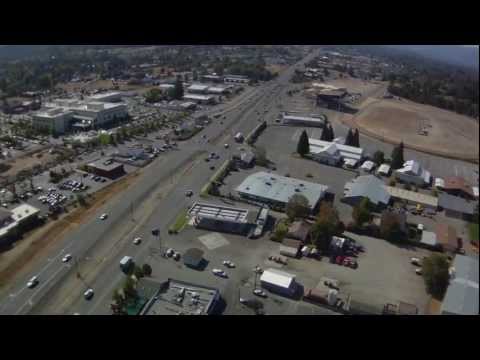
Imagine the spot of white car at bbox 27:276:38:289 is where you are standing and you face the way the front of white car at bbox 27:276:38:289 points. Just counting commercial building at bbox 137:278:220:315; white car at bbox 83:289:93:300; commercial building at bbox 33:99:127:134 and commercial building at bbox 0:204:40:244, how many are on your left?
2

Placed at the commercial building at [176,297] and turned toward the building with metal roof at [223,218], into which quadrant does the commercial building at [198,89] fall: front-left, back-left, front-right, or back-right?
front-left

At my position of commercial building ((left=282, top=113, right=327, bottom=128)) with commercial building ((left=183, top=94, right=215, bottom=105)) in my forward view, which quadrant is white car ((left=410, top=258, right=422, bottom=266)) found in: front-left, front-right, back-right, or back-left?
back-left

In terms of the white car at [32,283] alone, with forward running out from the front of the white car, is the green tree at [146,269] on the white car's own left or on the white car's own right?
on the white car's own left

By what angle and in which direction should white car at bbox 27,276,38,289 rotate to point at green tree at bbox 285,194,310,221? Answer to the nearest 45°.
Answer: approximately 135° to its left

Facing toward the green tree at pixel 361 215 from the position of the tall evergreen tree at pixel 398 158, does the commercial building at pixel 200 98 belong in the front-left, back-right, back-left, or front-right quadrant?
back-right

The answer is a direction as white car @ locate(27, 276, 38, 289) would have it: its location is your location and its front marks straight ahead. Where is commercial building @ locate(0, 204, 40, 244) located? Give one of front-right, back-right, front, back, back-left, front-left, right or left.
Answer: back-right

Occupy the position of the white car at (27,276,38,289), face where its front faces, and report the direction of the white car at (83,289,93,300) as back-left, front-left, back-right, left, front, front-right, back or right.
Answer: left

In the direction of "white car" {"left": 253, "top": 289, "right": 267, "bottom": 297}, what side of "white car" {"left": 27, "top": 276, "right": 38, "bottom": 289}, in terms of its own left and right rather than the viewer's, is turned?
left

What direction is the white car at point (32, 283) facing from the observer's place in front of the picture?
facing the viewer and to the left of the viewer

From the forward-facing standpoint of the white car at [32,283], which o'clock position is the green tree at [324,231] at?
The green tree is roughly at 8 o'clock from the white car.

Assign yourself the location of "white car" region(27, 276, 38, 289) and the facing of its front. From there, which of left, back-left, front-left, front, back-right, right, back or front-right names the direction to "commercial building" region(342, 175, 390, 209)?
back-left

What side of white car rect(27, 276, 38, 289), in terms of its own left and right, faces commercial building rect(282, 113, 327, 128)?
back

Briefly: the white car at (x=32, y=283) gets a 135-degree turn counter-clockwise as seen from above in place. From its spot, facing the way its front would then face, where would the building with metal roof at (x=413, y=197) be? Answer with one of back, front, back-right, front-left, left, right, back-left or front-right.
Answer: front

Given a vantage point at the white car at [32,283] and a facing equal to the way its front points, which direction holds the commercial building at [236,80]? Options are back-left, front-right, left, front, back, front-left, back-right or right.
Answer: back

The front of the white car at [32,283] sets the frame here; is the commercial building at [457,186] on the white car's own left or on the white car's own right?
on the white car's own left

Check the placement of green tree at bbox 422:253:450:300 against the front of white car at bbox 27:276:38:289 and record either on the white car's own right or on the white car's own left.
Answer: on the white car's own left

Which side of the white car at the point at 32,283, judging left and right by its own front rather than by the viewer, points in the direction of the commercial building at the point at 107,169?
back
